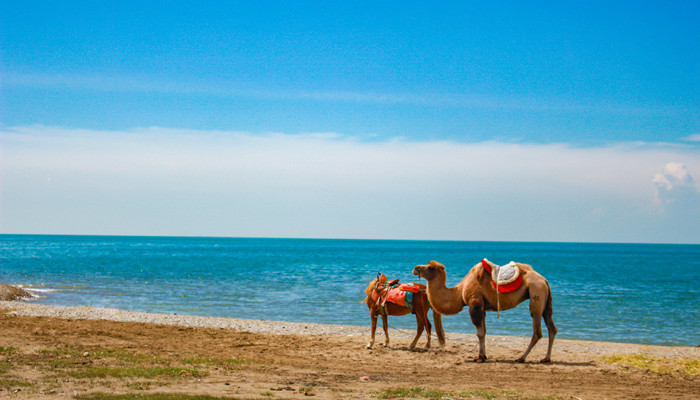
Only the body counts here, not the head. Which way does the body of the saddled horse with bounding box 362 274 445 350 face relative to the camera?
to the viewer's left

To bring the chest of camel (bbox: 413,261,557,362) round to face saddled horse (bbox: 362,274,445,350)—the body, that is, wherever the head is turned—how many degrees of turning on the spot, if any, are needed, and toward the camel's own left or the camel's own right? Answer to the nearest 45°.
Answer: approximately 45° to the camel's own right

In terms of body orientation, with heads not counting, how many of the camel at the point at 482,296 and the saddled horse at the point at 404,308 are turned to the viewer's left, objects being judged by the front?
2

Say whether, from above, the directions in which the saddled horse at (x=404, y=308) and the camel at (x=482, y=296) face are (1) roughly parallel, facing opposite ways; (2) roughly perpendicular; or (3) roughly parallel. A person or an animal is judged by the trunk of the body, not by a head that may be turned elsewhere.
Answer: roughly parallel

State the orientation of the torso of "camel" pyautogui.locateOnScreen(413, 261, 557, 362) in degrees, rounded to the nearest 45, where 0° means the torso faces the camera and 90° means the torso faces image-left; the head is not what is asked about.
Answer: approximately 90°

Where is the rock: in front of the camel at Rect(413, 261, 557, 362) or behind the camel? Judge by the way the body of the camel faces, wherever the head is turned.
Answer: in front

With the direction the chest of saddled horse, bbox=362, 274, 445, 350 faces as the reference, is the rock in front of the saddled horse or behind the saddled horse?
in front
